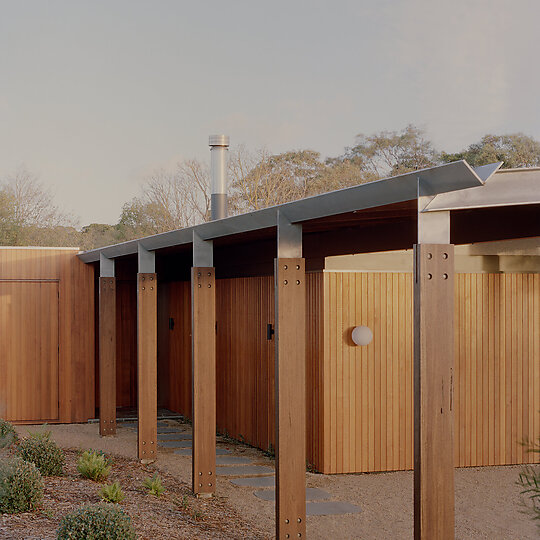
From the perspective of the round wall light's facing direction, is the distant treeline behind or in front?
behind

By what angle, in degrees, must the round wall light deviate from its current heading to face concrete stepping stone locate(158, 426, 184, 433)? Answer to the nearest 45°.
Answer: approximately 135° to its right

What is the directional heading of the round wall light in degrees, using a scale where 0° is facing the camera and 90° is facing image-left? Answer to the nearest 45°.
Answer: approximately 0°

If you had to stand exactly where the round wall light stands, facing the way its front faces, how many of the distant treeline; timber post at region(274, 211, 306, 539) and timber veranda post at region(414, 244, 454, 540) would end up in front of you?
2

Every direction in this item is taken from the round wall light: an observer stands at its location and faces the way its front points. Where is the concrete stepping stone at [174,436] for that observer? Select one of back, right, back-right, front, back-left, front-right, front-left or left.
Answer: back-right

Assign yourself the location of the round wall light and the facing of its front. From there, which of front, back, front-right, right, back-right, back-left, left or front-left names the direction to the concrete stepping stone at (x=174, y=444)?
back-right

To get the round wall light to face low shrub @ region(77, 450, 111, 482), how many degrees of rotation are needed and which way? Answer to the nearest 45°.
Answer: approximately 45° to its right
